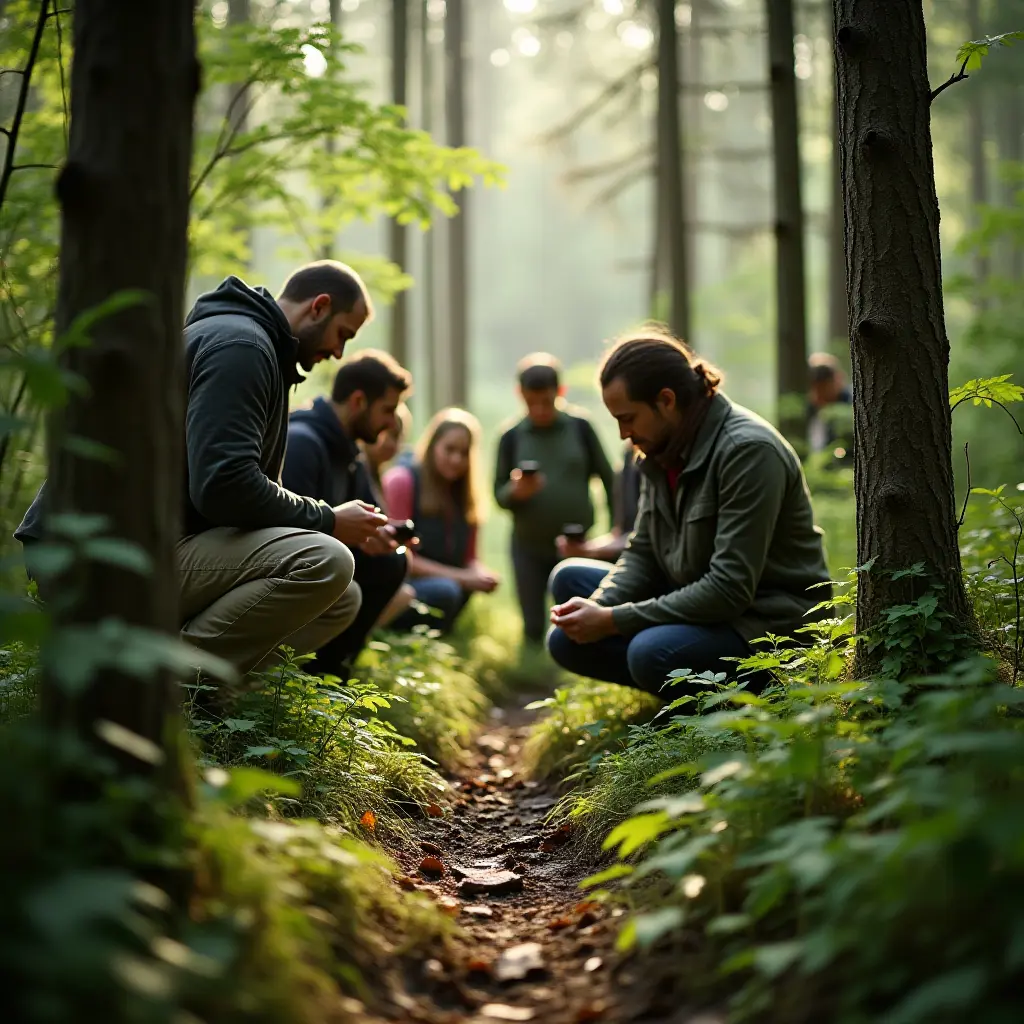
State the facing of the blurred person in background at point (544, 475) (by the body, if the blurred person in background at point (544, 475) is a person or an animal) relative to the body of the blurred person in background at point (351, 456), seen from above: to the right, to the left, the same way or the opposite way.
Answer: to the right

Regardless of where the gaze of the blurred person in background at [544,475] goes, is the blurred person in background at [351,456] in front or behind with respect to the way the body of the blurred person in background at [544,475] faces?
in front

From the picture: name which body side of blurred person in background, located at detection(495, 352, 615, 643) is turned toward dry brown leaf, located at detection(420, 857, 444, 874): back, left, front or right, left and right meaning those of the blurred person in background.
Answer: front

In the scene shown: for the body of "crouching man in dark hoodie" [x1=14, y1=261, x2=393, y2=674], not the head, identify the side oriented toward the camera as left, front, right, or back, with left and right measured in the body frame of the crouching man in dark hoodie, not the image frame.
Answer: right

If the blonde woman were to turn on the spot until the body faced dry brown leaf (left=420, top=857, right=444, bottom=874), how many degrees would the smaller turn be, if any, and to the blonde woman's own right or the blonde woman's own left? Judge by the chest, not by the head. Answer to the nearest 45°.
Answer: approximately 45° to the blonde woman's own right

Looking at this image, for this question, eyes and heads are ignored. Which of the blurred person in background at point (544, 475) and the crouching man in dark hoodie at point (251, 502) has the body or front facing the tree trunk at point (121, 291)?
the blurred person in background

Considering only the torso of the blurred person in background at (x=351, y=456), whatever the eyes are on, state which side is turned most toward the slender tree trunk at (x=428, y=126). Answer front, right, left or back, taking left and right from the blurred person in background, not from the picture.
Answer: left

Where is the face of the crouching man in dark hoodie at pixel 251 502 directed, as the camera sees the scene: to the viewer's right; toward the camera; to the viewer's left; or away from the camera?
to the viewer's right

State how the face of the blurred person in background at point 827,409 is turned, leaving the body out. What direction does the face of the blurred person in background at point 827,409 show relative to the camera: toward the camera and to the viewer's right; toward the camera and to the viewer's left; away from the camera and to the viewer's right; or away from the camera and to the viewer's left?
toward the camera and to the viewer's left

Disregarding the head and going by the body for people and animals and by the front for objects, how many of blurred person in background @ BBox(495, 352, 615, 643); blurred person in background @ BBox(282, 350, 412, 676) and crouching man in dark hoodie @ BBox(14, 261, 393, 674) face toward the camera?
1

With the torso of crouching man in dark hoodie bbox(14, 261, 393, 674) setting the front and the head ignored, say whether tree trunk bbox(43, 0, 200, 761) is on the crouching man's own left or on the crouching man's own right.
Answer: on the crouching man's own right

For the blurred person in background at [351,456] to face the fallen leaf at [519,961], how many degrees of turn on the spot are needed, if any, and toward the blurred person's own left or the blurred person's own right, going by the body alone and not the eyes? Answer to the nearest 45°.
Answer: approximately 90° to the blurred person's own right
